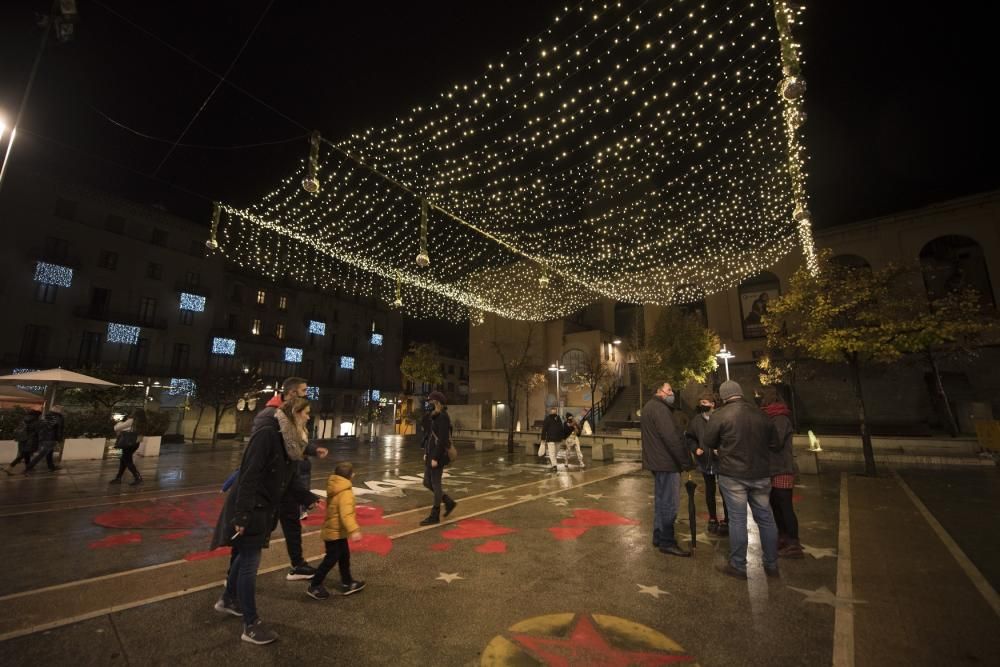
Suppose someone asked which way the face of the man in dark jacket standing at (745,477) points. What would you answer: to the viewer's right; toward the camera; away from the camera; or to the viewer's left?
away from the camera

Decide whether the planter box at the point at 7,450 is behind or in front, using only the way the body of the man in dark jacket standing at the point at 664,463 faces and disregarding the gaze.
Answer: behind

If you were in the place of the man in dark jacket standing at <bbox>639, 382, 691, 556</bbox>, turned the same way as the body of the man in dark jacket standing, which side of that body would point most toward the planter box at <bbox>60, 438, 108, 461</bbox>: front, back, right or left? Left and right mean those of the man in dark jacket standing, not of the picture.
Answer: back

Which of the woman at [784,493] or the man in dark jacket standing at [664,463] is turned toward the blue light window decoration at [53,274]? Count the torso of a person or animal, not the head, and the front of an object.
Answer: the woman

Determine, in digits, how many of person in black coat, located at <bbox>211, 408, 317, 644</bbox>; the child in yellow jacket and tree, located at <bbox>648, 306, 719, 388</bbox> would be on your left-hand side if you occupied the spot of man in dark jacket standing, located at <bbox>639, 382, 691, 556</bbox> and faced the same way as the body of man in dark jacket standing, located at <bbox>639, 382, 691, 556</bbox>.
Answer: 1

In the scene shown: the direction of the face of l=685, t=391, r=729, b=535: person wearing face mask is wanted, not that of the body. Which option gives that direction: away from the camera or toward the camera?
toward the camera

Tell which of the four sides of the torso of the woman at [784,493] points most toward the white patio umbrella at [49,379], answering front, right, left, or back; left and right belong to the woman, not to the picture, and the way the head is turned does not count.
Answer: front

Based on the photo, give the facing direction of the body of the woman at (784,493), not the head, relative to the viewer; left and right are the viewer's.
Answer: facing to the left of the viewer

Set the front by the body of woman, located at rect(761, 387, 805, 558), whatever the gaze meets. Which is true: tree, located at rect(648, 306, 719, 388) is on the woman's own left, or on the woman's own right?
on the woman's own right

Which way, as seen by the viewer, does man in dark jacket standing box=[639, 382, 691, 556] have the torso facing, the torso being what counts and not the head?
to the viewer's right

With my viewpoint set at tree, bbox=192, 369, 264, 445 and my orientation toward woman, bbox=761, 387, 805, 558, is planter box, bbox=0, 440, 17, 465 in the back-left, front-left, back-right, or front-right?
front-right
